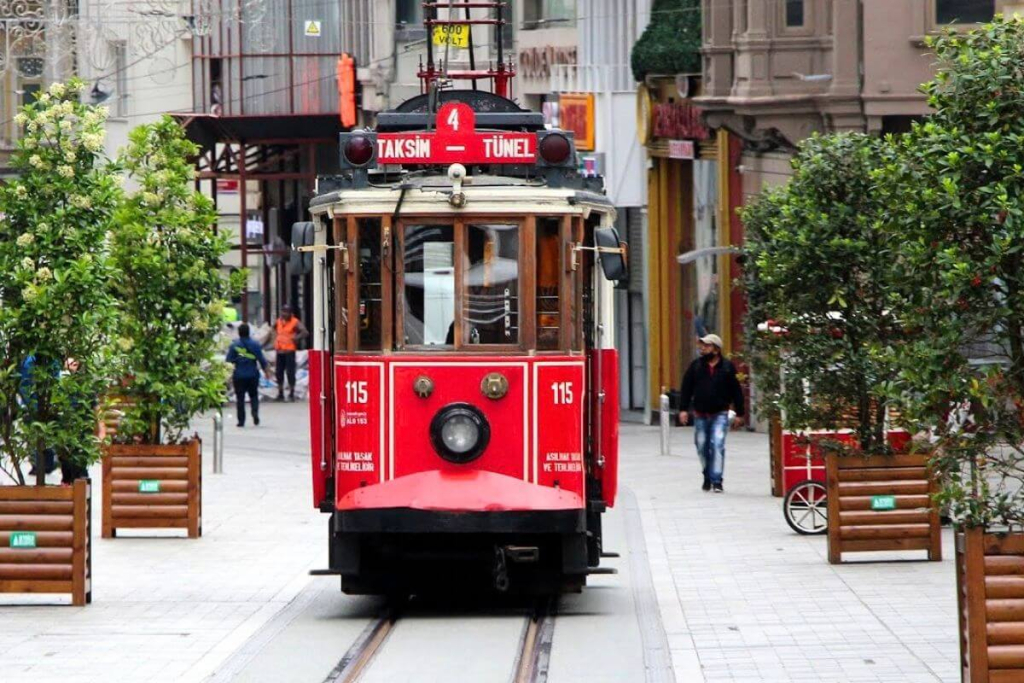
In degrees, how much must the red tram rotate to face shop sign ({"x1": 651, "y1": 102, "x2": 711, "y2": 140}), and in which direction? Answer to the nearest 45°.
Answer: approximately 180°

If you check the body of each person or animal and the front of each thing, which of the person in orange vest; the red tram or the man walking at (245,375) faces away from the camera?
the man walking

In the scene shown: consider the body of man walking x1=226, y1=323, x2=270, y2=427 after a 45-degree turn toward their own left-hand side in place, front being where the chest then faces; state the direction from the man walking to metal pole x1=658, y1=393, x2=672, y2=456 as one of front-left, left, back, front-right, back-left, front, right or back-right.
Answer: back

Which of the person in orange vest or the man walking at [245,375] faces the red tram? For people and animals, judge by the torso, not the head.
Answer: the person in orange vest

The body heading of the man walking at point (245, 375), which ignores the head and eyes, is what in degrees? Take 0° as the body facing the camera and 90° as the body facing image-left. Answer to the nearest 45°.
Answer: approximately 180°

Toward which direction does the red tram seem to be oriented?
toward the camera

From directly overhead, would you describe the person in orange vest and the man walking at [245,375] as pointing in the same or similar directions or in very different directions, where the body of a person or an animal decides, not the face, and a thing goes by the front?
very different directions

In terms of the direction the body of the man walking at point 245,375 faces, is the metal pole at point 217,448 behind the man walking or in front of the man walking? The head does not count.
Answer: behind

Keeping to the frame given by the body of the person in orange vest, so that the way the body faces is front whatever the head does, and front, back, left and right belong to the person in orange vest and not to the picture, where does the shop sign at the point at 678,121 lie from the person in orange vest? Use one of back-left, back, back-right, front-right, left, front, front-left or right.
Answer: front-left
